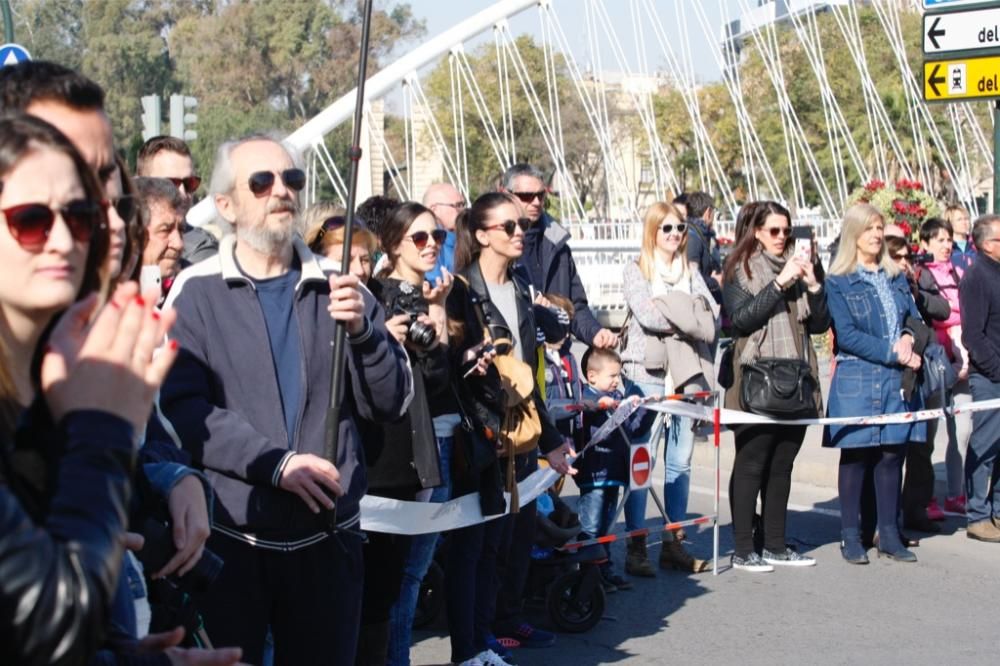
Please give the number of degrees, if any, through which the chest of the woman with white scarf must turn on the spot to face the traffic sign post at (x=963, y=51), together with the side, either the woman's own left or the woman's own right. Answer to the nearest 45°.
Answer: approximately 90° to the woman's own left

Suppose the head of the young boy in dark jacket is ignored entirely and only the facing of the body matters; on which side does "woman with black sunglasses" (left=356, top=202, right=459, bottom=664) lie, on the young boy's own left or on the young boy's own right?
on the young boy's own right

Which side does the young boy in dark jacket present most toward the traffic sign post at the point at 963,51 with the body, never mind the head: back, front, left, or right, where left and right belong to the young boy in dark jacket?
left

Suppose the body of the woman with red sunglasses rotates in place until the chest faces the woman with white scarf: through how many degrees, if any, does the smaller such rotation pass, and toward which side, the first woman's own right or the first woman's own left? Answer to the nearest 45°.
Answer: approximately 90° to the first woman's own left
